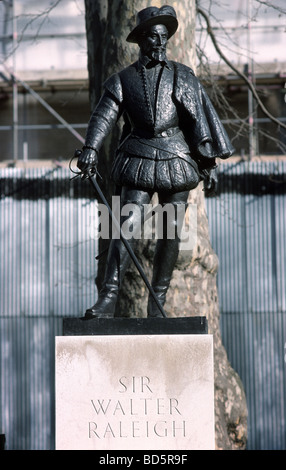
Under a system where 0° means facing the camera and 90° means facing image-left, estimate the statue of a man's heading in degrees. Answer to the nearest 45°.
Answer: approximately 0°

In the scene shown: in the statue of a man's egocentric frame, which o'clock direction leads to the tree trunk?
The tree trunk is roughly at 6 o'clock from the statue of a man.
